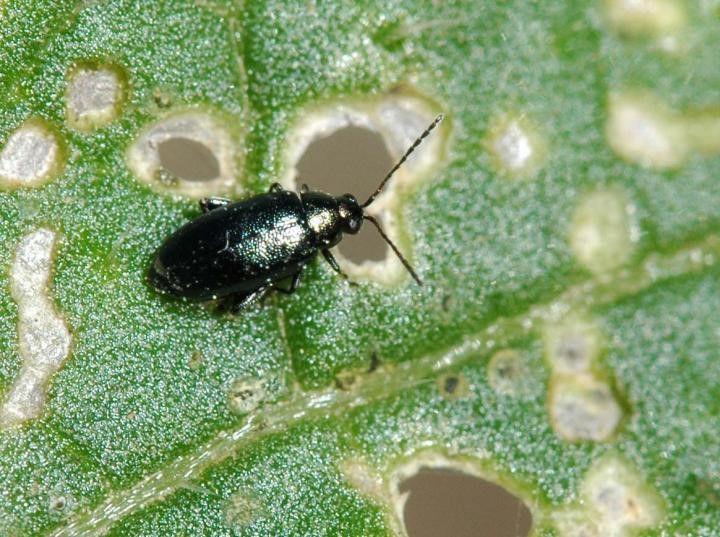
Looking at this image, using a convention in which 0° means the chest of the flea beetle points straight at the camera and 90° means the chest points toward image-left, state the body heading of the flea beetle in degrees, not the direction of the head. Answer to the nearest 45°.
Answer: approximately 270°
